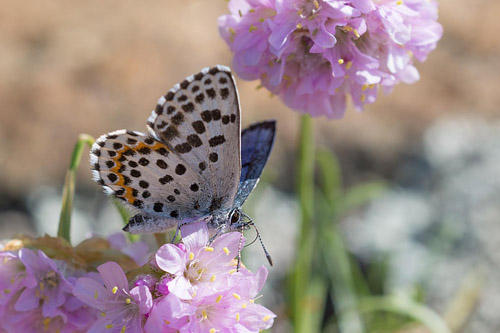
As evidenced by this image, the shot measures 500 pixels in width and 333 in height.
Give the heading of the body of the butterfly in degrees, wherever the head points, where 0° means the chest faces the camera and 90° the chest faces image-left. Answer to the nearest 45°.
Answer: approximately 270°
